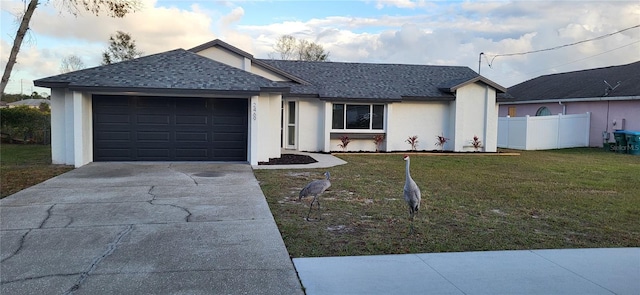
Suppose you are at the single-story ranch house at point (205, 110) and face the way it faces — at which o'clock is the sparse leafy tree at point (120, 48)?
The sparse leafy tree is roughly at 5 o'clock from the single-story ranch house.

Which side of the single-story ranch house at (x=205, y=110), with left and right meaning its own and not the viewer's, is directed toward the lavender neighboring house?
left

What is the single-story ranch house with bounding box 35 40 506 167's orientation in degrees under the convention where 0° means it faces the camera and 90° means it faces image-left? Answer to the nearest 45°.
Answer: approximately 0°

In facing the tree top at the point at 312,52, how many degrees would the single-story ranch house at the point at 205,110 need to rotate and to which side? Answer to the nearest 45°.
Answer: approximately 180°

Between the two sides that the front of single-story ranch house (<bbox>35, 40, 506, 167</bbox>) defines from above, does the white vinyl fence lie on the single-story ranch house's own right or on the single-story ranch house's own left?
on the single-story ranch house's own left

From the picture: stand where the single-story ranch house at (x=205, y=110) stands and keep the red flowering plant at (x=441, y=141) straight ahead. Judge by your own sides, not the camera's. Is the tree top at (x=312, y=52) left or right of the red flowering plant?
left
